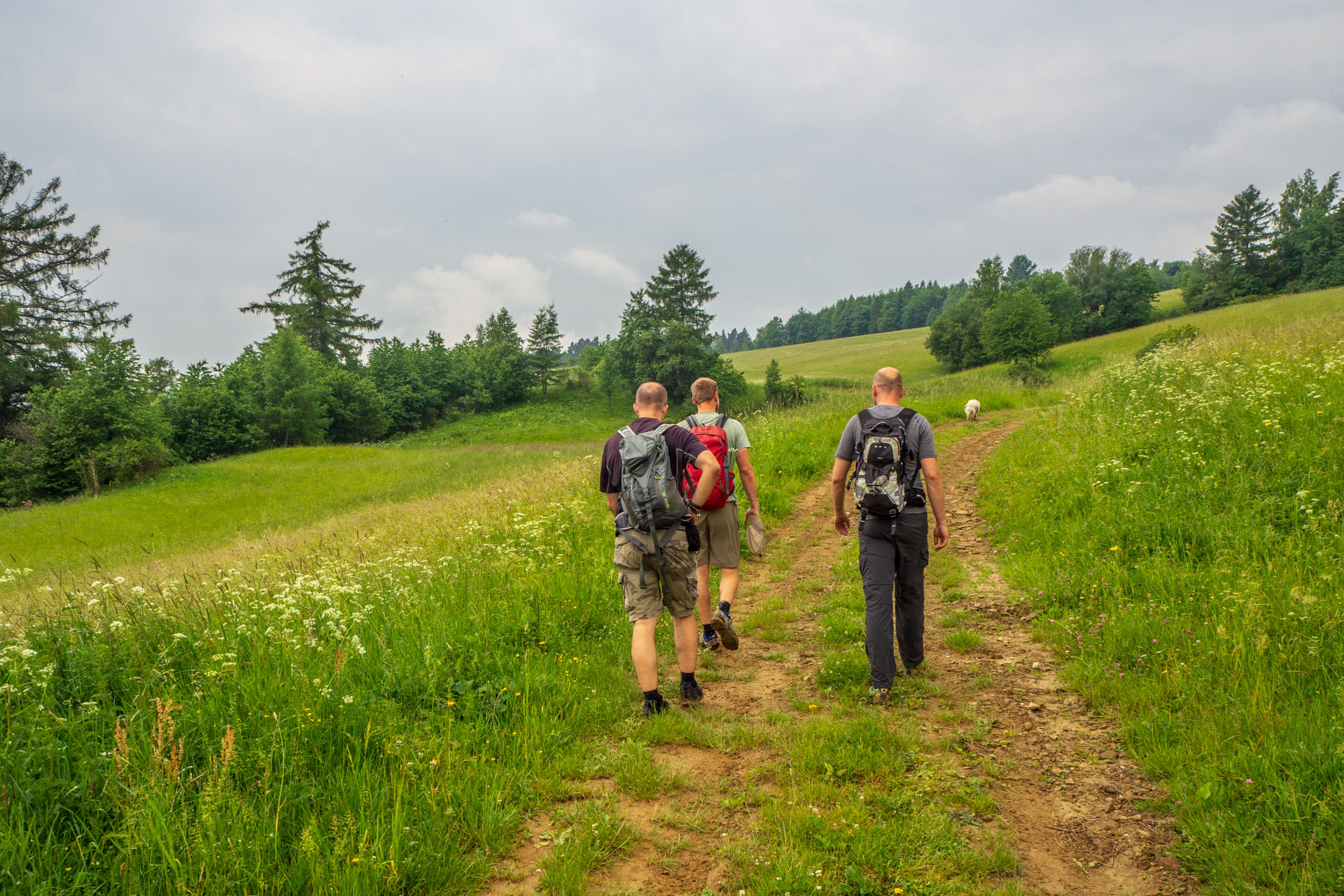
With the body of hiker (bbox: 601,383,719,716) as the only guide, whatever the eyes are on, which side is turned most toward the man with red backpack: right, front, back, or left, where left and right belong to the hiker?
front

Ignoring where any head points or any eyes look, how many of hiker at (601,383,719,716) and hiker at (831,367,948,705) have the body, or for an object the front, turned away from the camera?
2

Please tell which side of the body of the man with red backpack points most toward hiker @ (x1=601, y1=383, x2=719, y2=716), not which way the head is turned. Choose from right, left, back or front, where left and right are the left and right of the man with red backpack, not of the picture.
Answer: back

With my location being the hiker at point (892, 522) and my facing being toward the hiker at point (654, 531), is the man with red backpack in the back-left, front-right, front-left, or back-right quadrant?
front-right

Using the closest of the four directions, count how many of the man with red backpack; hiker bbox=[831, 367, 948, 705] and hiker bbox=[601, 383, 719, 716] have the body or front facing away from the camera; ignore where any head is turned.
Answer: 3

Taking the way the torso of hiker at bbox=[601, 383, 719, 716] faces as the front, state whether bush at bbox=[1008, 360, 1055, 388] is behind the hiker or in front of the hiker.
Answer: in front

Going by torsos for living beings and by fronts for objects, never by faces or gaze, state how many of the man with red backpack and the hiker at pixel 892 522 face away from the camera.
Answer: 2

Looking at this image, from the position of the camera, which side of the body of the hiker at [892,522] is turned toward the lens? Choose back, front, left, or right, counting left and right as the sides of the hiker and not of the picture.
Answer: back

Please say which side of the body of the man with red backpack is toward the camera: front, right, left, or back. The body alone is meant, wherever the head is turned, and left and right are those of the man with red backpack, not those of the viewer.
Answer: back

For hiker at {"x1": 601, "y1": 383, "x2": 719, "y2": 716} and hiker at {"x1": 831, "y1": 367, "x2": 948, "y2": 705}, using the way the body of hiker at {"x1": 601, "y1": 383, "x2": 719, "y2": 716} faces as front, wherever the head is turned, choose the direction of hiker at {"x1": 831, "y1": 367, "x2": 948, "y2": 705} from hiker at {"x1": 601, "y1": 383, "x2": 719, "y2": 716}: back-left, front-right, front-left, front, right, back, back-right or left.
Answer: right

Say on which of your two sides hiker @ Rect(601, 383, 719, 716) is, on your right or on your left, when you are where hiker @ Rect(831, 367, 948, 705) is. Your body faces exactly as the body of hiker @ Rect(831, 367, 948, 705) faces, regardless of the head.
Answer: on your left

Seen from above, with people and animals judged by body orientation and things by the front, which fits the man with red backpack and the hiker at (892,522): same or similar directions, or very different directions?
same or similar directions

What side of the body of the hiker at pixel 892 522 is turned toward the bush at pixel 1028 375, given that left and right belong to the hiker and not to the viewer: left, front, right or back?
front

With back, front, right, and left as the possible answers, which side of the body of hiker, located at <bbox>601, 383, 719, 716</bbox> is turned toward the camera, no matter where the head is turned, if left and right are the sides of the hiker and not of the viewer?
back

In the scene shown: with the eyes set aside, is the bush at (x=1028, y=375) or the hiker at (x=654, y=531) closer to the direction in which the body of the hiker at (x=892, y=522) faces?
the bush

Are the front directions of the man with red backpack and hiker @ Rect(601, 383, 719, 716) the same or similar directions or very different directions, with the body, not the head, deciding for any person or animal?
same or similar directions
